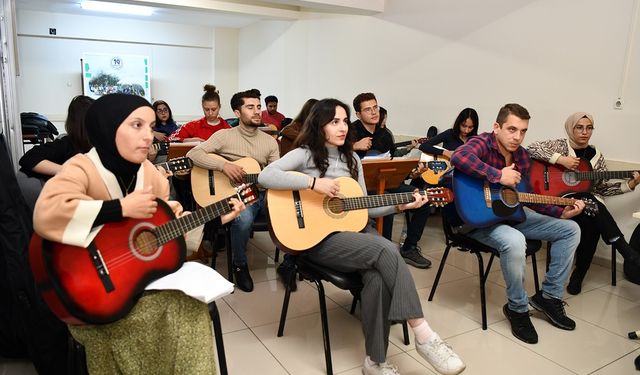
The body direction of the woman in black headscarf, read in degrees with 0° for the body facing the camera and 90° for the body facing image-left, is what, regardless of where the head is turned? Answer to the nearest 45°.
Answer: approximately 315°

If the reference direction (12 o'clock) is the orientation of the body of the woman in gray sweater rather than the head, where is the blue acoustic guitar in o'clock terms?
The blue acoustic guitar is roughly at 9 o'clock from the woman in gray sweater.

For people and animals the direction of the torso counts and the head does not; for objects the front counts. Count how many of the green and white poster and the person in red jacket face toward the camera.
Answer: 2

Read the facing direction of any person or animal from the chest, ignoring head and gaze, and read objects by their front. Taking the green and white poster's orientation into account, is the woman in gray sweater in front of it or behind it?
in front

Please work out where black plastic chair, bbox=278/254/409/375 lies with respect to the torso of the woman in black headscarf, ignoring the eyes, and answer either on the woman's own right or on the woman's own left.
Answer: on the woman's own left

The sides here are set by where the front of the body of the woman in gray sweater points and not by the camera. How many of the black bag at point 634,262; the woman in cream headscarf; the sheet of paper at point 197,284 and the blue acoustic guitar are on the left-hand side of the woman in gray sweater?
3

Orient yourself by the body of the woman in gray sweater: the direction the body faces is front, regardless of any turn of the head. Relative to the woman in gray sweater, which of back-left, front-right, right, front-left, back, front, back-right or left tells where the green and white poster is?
back

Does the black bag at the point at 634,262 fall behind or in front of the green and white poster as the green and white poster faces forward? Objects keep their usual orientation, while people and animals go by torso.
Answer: in front

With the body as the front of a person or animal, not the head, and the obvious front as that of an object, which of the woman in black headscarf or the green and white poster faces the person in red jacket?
the green and white poster

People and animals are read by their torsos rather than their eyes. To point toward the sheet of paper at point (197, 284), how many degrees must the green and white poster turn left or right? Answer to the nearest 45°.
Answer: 0° — it already faces it

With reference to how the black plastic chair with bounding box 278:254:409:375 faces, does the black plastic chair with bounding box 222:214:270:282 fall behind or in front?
behind

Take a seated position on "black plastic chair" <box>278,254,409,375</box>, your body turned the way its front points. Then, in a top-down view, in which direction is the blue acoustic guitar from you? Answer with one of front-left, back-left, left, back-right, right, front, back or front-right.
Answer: left

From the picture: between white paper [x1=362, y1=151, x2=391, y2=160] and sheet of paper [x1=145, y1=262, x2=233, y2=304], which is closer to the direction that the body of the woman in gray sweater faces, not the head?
the sheet of paper

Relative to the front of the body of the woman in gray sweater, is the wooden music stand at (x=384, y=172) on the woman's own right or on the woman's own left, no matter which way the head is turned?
on the woman's own left
